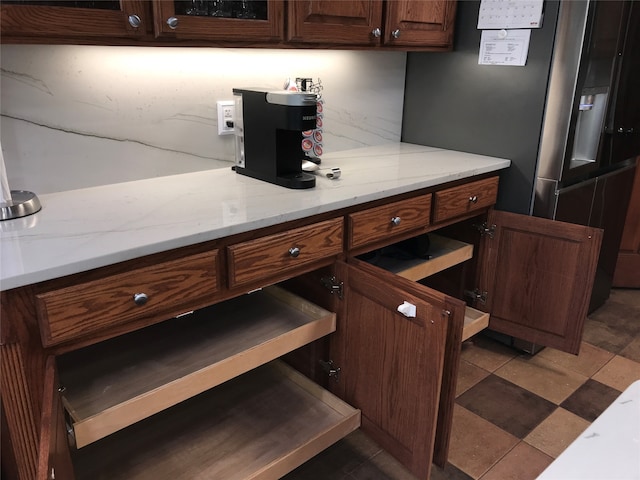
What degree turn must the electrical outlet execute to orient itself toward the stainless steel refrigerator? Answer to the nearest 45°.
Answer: approximately 45° to its left

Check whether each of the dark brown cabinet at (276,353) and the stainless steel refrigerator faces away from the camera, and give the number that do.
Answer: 0

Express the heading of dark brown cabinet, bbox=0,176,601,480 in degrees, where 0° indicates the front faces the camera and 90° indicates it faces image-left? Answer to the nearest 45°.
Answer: approximately 315°

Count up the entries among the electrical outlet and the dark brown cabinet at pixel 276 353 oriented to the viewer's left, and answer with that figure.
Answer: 0

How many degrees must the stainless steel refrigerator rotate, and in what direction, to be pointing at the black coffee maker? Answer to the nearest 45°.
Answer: approximately 90° to its right

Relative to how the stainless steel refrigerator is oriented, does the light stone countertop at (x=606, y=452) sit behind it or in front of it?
in front

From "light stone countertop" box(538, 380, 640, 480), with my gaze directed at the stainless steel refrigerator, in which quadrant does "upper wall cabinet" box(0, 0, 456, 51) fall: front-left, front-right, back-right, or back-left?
front-left

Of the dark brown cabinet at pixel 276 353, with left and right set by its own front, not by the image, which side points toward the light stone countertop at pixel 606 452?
front

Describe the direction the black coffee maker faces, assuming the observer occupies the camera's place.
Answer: facing the viewer and to the right of the viewer
